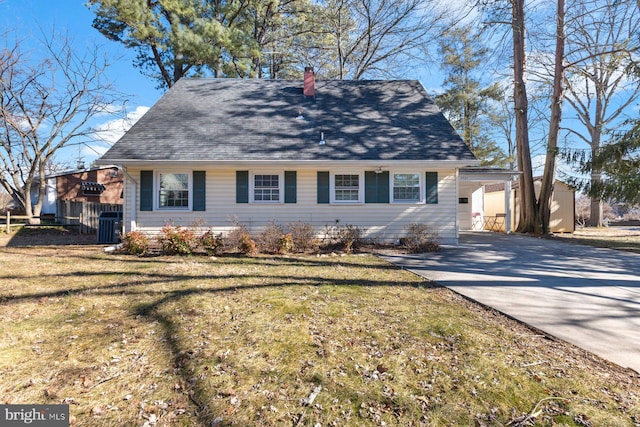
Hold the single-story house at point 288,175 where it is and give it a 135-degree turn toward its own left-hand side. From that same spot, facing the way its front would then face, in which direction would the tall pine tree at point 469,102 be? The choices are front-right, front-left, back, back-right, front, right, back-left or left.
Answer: front

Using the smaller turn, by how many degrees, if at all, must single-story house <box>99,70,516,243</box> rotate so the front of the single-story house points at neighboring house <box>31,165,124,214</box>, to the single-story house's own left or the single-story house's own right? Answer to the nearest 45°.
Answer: approximately 135° to the single-story house's own right

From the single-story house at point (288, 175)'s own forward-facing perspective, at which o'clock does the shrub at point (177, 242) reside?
The shrub is roughly at 2 o'clock from the single-story house.

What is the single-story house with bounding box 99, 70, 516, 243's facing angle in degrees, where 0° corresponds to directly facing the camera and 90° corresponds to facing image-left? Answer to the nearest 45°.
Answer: approximately 0°

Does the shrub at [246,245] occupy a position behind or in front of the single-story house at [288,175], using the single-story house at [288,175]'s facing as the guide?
in front

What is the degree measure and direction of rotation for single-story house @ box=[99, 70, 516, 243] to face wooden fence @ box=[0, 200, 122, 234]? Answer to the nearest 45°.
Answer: approximately 135° to its right

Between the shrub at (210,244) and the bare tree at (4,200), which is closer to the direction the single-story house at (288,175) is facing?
the shrub
